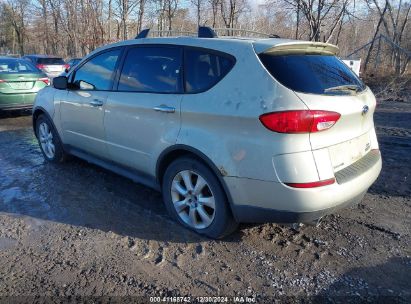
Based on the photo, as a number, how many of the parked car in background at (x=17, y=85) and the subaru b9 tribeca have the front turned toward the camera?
0

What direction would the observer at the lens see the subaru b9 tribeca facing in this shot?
facing away from the viewer and to the left of the viewer

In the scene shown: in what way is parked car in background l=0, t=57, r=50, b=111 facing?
away from the camera

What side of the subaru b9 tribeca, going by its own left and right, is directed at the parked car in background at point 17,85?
front

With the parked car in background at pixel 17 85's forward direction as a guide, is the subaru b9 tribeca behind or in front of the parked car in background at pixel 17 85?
behind

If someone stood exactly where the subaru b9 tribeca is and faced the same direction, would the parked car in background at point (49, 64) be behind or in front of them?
in front
